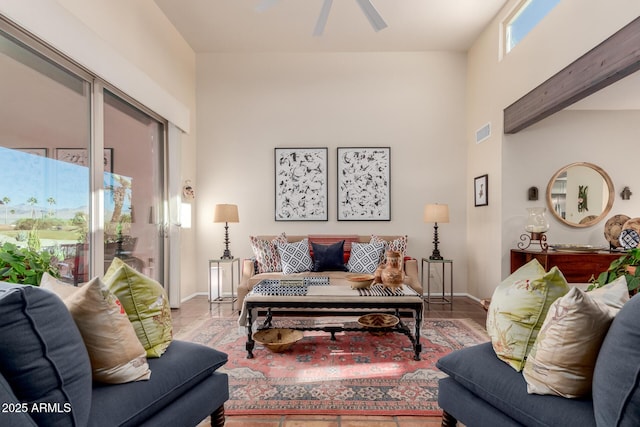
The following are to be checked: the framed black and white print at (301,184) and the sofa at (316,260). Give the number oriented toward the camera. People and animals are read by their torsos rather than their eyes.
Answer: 2

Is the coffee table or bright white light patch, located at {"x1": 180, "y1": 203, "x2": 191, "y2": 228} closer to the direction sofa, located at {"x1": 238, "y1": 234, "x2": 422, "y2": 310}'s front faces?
the coffee table

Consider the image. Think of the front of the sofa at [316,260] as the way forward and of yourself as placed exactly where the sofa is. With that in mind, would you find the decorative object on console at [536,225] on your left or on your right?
on your left

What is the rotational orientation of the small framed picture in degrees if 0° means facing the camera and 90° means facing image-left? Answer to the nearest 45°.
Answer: approximately 45°

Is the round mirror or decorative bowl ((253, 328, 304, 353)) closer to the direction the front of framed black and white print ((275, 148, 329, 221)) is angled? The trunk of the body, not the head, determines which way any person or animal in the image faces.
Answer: the decorative bowl

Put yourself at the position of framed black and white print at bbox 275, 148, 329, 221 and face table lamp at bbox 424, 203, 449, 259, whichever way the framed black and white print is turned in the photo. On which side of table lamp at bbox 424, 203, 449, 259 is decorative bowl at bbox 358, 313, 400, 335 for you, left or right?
right

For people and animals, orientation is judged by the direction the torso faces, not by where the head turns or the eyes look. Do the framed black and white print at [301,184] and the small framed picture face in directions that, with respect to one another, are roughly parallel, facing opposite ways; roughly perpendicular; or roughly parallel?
roughly perpendicular

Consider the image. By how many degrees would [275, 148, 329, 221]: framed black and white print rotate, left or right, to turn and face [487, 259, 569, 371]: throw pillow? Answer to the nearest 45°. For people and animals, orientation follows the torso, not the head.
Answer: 0° — it already faces it

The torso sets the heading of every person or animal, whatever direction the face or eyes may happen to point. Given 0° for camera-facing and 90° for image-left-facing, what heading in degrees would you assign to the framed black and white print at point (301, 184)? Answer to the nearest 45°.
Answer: approximately 0°

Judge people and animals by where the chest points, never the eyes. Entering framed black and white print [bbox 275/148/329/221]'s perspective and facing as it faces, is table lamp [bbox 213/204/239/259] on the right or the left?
on its right
